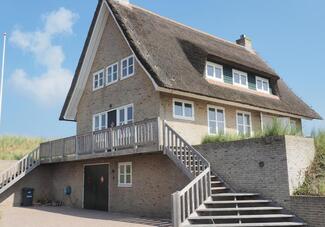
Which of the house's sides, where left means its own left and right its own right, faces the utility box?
right

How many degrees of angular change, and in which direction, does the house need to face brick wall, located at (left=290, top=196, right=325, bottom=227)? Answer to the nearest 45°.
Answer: approximately 90° to its left

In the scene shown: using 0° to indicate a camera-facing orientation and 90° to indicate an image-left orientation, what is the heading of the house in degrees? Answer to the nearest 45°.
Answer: approximately 45°
